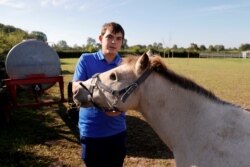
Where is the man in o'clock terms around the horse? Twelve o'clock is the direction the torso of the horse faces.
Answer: The man is roughly at 1 o'clock from the horse.

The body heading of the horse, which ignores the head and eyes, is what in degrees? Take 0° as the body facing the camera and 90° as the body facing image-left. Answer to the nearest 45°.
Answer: approximately 90°

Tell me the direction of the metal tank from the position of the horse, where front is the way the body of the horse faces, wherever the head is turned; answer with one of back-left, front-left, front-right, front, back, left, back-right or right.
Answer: front-right

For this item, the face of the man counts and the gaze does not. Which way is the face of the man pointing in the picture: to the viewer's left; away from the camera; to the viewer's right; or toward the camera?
toward the camera
